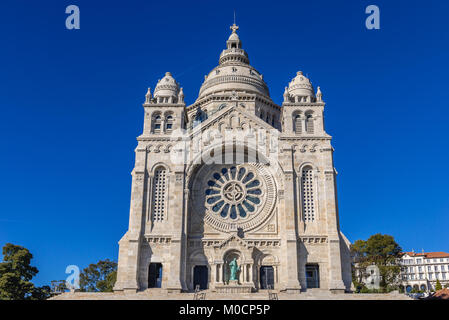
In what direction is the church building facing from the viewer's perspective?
toward the camera

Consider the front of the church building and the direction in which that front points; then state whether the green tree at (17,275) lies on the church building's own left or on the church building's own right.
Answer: on the church building's own right
